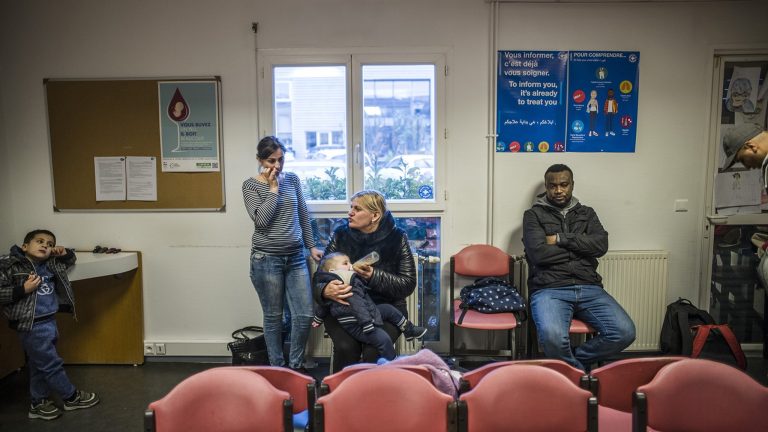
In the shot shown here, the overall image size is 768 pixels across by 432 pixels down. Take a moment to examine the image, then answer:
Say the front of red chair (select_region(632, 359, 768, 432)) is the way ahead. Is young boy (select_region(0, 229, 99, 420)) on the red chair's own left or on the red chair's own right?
on the red chair's own left

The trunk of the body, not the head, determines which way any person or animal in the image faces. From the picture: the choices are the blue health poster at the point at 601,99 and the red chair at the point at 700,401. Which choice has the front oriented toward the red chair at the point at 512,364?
the blue health poster

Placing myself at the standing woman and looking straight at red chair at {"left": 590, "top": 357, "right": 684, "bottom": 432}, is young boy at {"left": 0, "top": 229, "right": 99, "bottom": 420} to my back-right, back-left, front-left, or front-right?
back-right

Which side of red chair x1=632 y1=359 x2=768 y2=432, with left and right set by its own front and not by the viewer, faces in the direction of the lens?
back

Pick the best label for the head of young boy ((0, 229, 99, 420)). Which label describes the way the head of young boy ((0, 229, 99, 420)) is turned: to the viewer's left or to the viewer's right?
to the viewer's right

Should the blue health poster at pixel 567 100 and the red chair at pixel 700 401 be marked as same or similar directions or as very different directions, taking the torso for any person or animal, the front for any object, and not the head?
very different directions

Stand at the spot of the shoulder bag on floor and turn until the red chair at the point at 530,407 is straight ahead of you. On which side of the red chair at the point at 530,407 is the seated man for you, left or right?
left

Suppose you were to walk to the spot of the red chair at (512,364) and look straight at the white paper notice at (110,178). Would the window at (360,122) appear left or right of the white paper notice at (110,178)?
right
